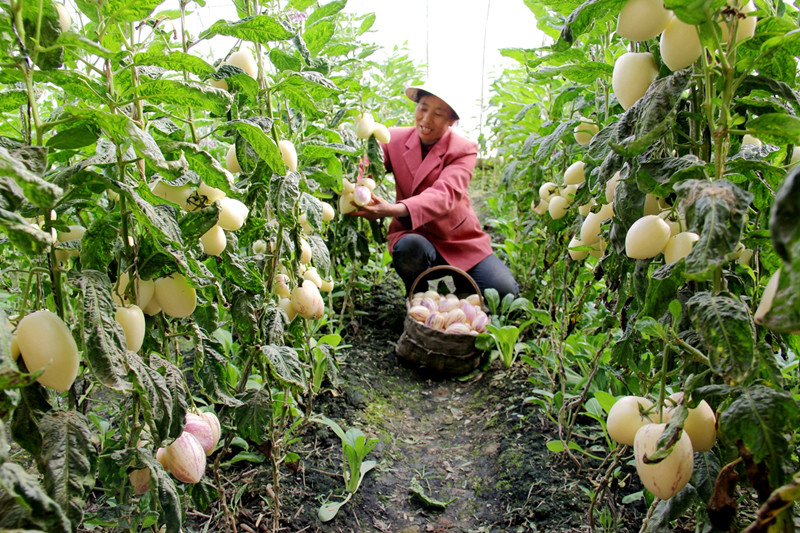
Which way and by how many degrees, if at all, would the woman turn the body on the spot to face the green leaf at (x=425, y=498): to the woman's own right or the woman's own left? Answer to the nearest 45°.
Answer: approximately 45° to the woman's own left

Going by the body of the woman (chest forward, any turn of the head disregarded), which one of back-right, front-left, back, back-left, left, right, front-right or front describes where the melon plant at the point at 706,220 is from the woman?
front-left

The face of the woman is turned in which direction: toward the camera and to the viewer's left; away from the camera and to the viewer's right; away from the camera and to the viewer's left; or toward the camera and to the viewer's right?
toward the camera and to the viewer's left

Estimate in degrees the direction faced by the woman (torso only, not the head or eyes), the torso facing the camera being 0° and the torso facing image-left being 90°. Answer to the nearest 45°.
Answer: approximately 45°
